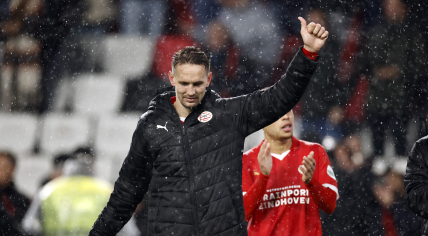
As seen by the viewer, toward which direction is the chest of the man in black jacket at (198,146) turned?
toward the camera

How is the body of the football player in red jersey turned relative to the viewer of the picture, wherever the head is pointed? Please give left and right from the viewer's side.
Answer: facing the viewer

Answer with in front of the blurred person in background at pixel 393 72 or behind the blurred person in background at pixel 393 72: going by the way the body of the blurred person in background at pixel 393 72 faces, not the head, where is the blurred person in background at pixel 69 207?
in front

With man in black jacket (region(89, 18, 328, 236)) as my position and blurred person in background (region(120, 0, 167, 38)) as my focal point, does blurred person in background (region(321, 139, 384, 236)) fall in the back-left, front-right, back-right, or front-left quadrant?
front-right

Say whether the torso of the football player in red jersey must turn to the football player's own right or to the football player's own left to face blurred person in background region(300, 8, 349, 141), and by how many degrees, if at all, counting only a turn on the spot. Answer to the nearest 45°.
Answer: approximately 180°

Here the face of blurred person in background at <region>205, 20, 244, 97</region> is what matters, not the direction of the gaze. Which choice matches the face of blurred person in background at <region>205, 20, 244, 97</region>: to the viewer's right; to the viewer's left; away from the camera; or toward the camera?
toward the camera

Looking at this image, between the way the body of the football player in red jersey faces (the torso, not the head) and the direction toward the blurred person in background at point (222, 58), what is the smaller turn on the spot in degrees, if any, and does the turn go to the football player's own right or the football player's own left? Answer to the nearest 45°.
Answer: approximately 180°

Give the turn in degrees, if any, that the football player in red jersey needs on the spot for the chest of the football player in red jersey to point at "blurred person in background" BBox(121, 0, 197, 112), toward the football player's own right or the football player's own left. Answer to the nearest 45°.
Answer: approximately 135° to the football player's own right

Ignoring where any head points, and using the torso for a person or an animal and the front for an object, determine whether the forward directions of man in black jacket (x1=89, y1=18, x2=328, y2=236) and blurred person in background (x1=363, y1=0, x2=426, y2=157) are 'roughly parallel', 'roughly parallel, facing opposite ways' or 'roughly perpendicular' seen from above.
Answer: roughly parallel

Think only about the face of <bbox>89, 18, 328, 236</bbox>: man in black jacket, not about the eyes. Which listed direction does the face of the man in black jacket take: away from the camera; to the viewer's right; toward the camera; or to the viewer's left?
toward the camera

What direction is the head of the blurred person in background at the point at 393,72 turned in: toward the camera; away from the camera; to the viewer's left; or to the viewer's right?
toward the camera

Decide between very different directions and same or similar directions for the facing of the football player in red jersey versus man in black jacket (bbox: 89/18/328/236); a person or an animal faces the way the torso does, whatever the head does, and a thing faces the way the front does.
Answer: same or similar directions
